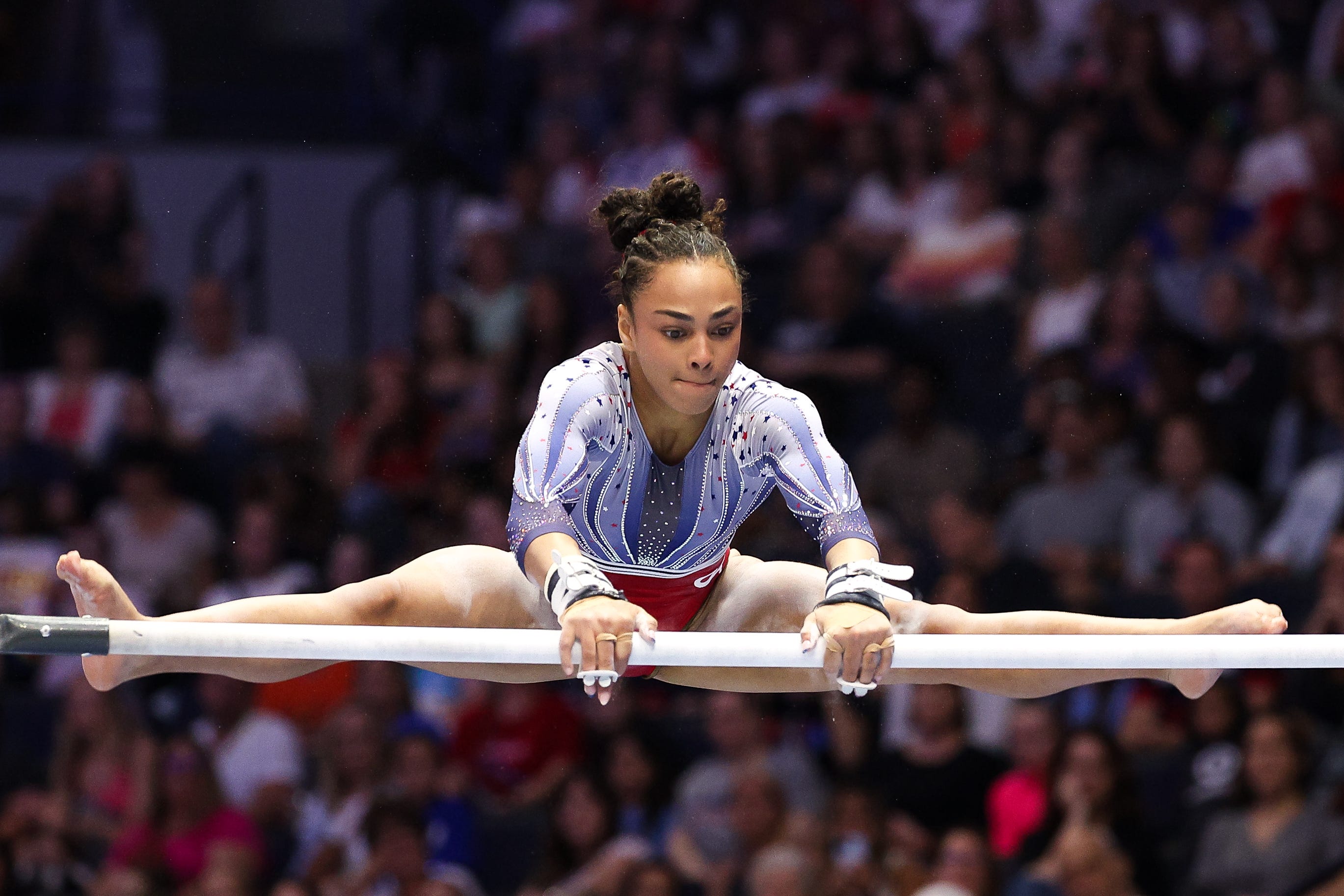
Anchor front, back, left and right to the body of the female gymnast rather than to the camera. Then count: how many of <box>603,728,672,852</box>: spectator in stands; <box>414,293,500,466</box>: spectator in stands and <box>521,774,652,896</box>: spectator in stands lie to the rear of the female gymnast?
3

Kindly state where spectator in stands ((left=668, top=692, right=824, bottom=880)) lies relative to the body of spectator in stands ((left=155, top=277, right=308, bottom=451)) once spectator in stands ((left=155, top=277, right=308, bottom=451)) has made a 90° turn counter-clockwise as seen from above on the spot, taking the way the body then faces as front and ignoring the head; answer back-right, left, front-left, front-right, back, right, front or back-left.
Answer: front-right

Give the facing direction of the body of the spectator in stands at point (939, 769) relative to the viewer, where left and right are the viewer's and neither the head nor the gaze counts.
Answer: facing the viewer

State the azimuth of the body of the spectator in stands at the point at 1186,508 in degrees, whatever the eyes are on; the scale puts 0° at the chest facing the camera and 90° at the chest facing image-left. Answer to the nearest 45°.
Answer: approximately 0°

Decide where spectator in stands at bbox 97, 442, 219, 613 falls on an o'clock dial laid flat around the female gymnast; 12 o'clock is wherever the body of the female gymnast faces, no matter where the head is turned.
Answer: The spectator in stands is roughly at 5 o'clock from the female gymnast.

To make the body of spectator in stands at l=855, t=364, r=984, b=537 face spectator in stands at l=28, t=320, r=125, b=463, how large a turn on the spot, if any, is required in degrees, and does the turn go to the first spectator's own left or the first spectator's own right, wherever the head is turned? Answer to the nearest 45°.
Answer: approximately 90° to the first spectator's own right

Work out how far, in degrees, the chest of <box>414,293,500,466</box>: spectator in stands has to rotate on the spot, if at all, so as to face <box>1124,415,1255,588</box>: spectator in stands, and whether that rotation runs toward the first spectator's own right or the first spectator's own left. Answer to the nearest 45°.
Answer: approximately 90° to the first spectator's own left

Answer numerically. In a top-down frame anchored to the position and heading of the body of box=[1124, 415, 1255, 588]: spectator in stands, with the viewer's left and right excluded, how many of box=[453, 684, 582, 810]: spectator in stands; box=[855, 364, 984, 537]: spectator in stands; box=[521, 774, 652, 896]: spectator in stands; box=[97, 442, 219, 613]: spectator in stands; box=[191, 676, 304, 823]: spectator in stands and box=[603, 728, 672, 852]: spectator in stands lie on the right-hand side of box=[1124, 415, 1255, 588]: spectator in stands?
6

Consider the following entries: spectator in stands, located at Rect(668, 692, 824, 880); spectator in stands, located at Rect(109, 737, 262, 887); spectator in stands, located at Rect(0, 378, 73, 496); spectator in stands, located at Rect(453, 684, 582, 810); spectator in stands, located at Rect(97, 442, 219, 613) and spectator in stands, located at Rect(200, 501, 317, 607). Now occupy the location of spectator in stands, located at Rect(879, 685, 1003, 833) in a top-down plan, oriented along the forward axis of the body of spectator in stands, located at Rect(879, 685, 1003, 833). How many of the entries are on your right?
6

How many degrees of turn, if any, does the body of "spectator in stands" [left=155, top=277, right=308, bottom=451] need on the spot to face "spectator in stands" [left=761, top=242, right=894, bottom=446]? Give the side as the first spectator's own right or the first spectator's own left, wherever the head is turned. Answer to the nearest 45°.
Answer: approximately 45° to the first spectator's own left

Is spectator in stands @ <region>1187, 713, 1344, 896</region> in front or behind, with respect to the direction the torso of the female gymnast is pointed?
behind

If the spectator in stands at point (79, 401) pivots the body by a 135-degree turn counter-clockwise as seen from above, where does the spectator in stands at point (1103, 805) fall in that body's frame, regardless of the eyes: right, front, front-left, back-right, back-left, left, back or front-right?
right
